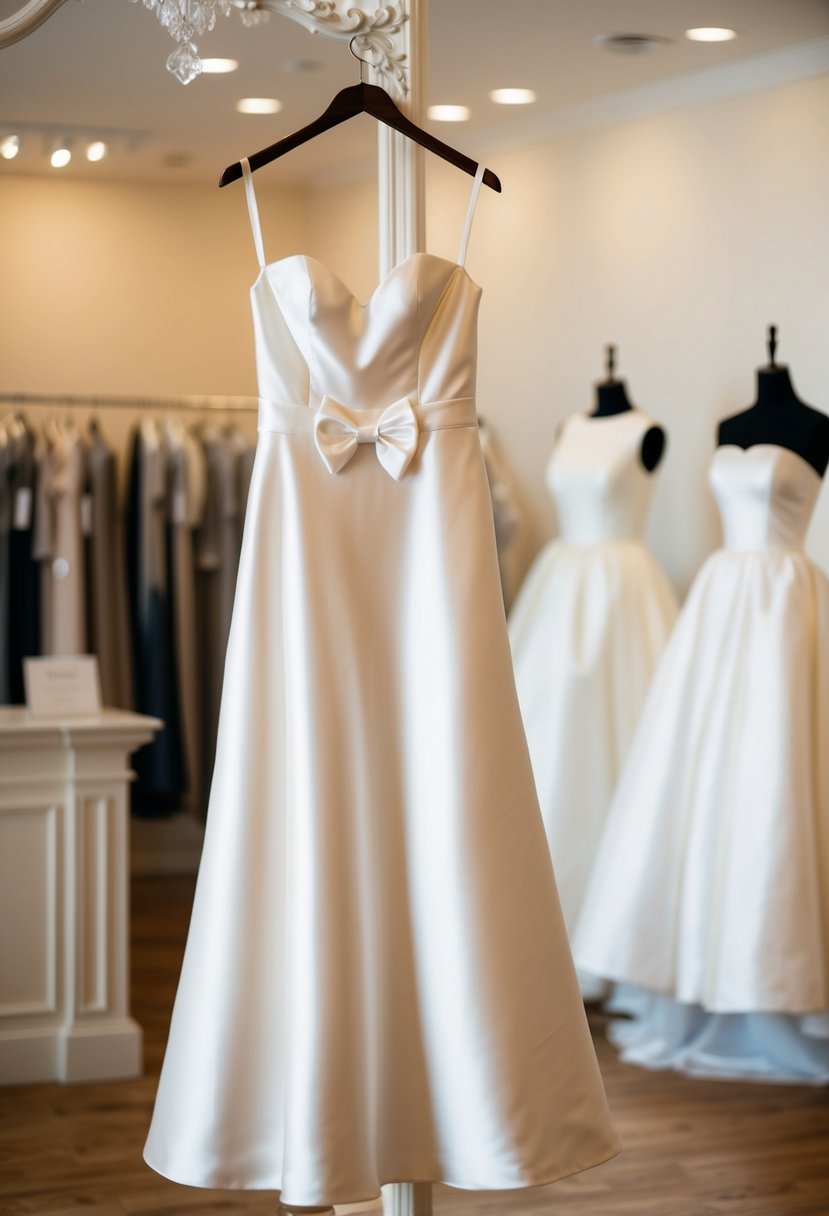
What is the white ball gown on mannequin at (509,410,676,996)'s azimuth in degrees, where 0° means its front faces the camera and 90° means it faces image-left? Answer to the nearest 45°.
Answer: approximately 45°

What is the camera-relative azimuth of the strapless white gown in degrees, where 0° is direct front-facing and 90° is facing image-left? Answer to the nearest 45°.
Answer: approximately 45°

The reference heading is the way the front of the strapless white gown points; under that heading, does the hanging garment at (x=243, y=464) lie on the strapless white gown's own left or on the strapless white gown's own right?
on the strapless white gown's own right

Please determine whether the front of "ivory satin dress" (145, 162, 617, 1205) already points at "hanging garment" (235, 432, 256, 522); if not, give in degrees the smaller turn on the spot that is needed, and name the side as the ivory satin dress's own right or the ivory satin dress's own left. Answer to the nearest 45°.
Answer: approximately 180°

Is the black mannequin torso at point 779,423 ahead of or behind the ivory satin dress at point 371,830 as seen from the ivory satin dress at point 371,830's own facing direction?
behind
